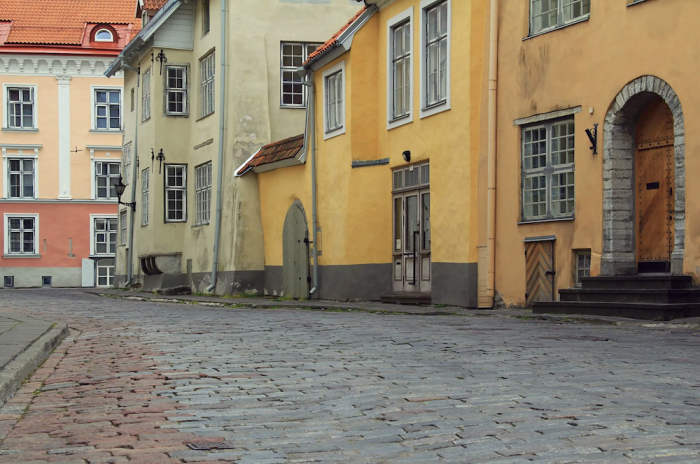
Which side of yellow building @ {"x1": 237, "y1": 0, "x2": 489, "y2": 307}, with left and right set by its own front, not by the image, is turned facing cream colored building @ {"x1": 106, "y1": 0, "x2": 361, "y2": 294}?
right

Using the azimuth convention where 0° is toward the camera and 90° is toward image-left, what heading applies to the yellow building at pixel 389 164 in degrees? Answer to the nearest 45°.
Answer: approximately 45°

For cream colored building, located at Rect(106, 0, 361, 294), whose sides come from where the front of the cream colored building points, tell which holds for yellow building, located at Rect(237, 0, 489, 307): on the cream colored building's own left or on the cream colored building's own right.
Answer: on the cream colored building's own left

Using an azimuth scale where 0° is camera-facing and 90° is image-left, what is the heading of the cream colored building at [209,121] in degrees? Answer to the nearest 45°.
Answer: approximately 45°
